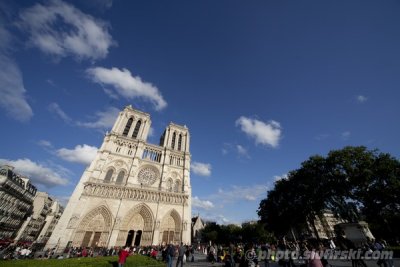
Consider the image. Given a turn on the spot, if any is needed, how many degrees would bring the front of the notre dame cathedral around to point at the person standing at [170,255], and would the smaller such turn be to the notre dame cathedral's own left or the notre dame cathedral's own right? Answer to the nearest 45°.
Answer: approximately 45° to the notre dame cathedral's own right

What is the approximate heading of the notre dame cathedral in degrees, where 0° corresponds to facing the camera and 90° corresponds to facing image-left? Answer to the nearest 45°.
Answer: approximately 315°

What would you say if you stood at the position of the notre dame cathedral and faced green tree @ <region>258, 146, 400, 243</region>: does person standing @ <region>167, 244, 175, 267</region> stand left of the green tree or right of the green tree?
right

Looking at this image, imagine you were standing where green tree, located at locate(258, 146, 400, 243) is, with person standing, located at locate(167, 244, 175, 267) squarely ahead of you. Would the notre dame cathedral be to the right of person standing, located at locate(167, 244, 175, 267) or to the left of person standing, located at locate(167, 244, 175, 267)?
right
